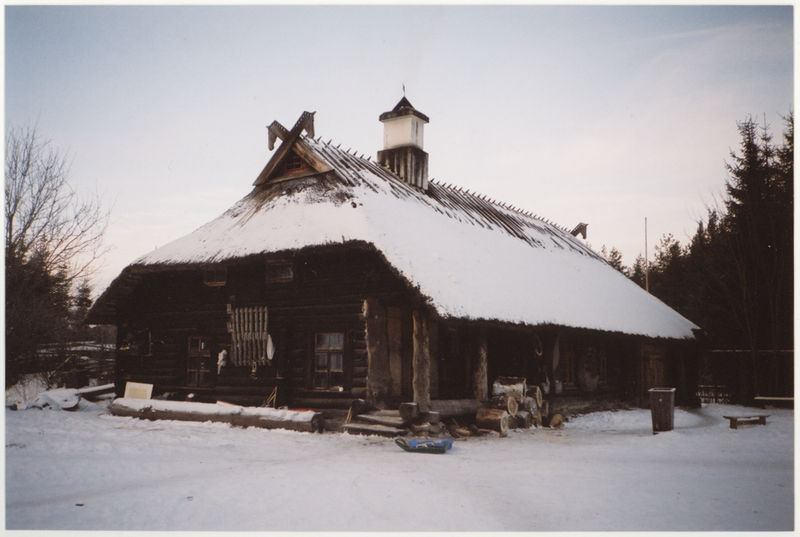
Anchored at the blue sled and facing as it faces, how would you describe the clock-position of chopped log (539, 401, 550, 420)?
The chopped log is roughly at 4 o'clock from the blue sled.

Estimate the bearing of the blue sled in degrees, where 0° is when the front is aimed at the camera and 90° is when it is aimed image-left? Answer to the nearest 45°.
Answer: approximately 90°

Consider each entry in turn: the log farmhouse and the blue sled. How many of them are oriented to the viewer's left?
1

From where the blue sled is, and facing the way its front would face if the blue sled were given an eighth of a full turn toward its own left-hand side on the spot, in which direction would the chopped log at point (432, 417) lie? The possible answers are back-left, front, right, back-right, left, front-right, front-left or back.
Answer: back-right

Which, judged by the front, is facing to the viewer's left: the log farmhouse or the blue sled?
the blue sled

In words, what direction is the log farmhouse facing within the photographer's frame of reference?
facing the viewer and to the right of the viewer

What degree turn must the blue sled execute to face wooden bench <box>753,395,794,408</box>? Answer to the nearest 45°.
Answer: approximately 135° to its right

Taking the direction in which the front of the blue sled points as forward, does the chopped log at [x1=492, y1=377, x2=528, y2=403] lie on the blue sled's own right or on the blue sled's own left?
on the blue sled's own right

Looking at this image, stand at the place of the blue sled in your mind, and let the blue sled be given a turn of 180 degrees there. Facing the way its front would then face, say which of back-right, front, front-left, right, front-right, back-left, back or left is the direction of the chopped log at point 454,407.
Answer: left

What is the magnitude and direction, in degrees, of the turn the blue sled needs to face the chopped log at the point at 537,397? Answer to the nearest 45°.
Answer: approximately 135° to its right

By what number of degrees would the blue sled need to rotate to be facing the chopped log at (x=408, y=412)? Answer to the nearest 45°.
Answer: approximately 90° to its right

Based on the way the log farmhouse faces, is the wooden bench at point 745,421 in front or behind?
in front
